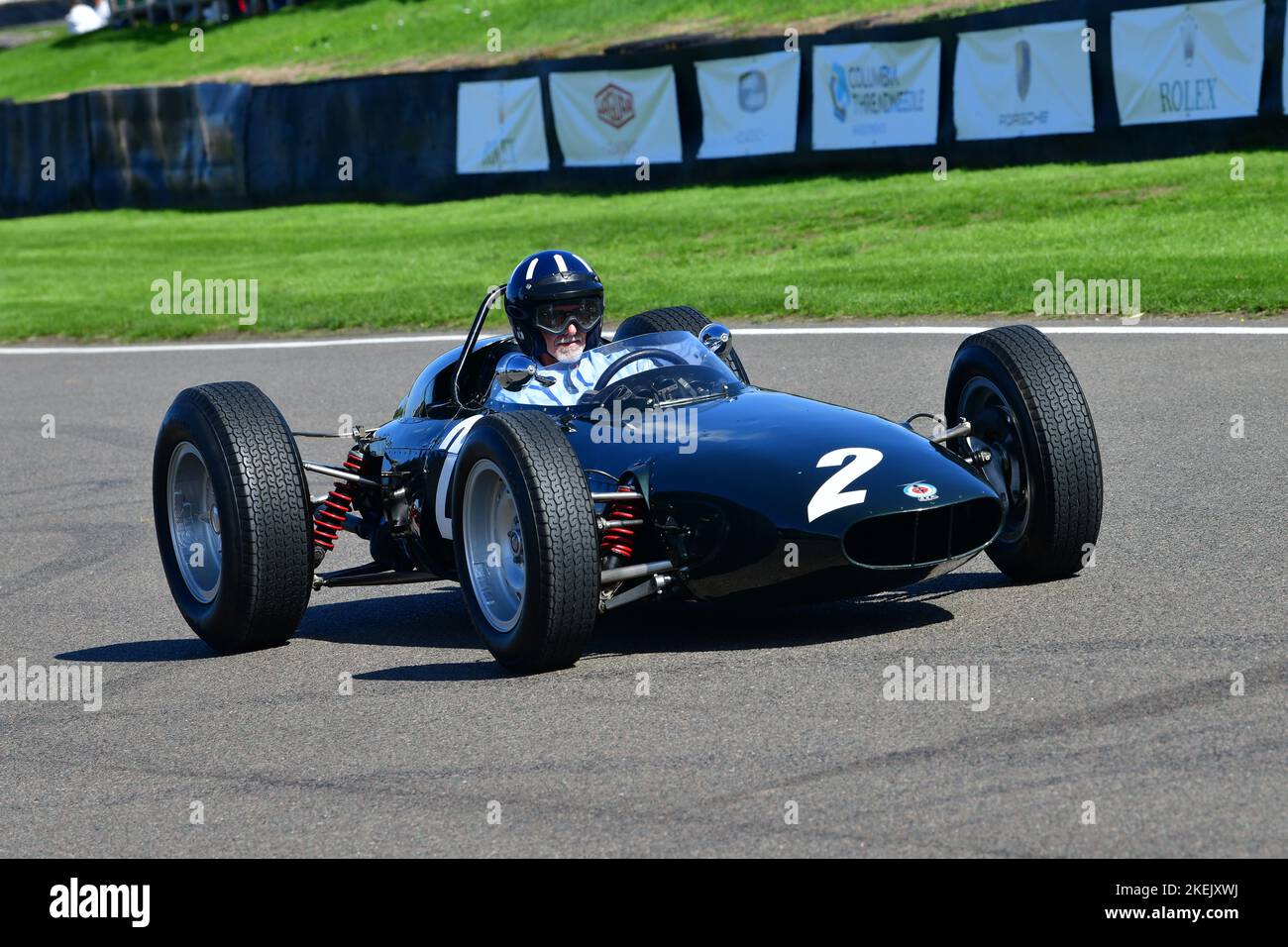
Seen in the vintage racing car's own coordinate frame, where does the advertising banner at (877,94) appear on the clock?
The advertising banner is roughly at 8 o'clock from the vintage racing car.

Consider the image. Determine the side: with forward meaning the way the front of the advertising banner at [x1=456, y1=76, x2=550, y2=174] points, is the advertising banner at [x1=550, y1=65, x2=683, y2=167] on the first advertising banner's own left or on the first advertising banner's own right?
on the first advertising banner's own left

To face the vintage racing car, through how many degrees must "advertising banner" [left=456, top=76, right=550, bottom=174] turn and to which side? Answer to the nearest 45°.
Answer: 0° — it already faces it

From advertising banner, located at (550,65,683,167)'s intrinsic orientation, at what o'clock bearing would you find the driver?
The driver is roughly at 12 o'clock from the advertising banner.

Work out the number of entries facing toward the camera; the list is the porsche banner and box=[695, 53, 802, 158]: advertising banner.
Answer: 2

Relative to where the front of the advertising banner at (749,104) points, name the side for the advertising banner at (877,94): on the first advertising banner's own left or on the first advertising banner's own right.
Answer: on the first advertising banner's own left

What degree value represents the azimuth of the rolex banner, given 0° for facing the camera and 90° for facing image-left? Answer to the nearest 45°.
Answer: approximately 0°

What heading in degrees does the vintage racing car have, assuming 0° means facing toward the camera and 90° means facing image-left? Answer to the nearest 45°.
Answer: approximately 315°

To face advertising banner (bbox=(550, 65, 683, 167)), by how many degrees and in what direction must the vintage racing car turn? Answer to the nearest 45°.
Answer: approximately 135° to its left

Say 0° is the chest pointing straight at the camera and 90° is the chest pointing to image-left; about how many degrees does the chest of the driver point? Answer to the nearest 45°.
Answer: approximately 315°

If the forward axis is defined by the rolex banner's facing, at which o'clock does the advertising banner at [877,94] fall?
The advertising banner is roughly at 4 o'clock from the rolex banner.

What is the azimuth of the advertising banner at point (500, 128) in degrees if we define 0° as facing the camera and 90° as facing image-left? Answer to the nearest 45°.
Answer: approximately 0°
